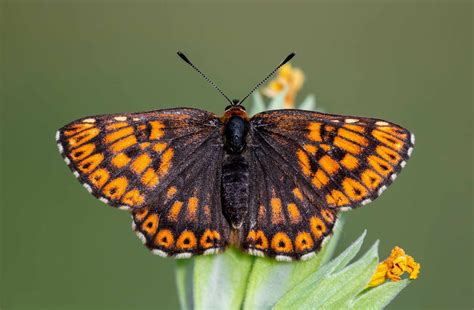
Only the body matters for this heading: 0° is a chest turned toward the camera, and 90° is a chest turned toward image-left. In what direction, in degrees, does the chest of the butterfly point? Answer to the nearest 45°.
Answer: approximately 180°
